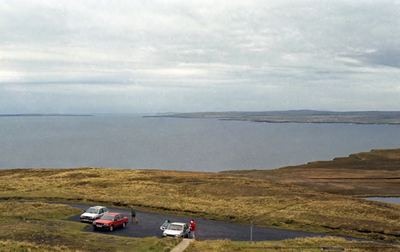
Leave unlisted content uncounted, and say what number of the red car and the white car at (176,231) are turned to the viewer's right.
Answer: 0

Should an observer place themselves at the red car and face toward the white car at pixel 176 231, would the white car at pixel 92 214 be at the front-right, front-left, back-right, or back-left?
back-left

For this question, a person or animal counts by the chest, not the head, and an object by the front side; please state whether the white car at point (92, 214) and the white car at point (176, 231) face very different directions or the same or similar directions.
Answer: same or similar directions

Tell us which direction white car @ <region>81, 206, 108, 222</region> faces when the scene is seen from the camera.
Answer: facing the viewer and to the left of the viewer

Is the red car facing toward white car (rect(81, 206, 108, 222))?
no

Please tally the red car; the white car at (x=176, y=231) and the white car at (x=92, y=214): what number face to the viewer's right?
0

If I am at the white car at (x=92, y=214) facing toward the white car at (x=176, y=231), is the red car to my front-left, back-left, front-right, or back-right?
front-right

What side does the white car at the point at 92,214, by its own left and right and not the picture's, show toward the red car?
left

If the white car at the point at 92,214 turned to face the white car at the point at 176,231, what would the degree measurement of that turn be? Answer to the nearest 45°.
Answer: approximately 90° to its left

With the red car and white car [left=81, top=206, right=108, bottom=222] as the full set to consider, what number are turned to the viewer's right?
0

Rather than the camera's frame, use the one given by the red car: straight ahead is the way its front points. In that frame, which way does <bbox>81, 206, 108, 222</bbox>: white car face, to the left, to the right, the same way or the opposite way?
the same way

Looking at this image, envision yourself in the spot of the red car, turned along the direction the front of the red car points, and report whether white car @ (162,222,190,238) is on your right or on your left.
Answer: on your left

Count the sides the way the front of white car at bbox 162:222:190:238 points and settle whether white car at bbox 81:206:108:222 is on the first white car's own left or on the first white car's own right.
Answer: on the first white car's own right
